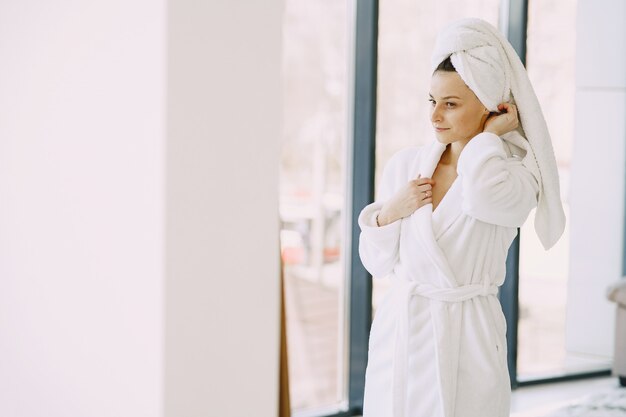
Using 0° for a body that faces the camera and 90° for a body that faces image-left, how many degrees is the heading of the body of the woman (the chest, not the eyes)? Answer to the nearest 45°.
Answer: approximately 45°

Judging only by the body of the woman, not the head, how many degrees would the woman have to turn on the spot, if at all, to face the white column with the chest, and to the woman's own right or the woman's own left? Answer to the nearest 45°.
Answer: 0° — they already face it
